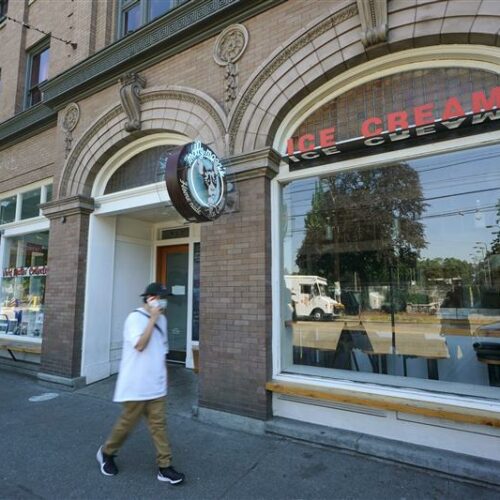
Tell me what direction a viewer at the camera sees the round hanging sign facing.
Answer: facing the viewer and to the right of the viewer

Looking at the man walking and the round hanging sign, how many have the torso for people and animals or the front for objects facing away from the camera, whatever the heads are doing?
0
